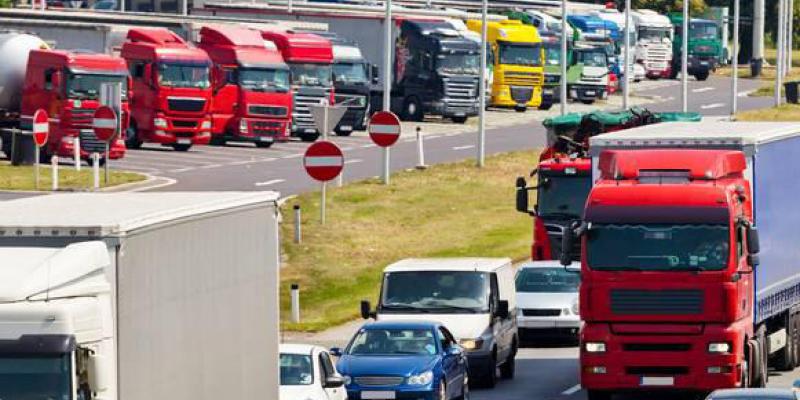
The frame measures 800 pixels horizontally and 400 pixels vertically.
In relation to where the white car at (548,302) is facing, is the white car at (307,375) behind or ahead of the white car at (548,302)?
ahead

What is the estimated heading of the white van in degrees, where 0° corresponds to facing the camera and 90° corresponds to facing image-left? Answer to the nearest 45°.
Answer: approximately 0°

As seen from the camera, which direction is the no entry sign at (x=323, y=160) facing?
toward the camera

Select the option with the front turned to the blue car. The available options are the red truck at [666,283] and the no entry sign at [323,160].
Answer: the no entry sign

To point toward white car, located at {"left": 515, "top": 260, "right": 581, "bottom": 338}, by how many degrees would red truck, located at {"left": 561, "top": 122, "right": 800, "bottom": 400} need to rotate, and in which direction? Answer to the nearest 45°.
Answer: approximately 180°

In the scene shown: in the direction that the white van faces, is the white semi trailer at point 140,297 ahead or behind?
ahead

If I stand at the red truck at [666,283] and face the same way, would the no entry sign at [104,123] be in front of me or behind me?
behind

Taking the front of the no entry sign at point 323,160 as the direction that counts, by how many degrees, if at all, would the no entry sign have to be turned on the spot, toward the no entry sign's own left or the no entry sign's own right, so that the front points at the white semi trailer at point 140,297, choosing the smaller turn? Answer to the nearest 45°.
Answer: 0° — it already faces it

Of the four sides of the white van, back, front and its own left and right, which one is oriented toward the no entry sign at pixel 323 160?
back

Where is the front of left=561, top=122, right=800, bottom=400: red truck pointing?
toward the camera
